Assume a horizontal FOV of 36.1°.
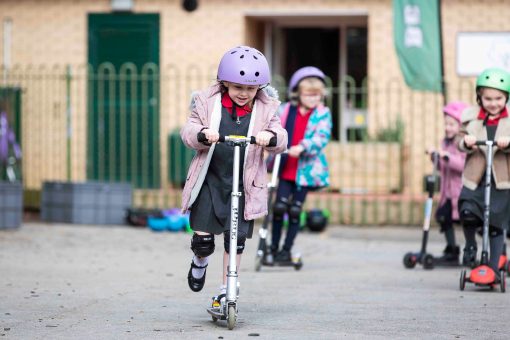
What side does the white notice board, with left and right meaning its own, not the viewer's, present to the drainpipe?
right

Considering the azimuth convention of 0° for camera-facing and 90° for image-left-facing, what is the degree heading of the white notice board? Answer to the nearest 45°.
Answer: approximately 0°

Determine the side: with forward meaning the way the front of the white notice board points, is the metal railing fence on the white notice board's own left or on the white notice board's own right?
on the white notice board's own right

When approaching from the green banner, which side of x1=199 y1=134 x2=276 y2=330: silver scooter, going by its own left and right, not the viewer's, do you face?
back

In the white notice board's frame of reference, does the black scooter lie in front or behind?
in front

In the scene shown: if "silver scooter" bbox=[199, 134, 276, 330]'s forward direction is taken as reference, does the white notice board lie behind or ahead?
behind
